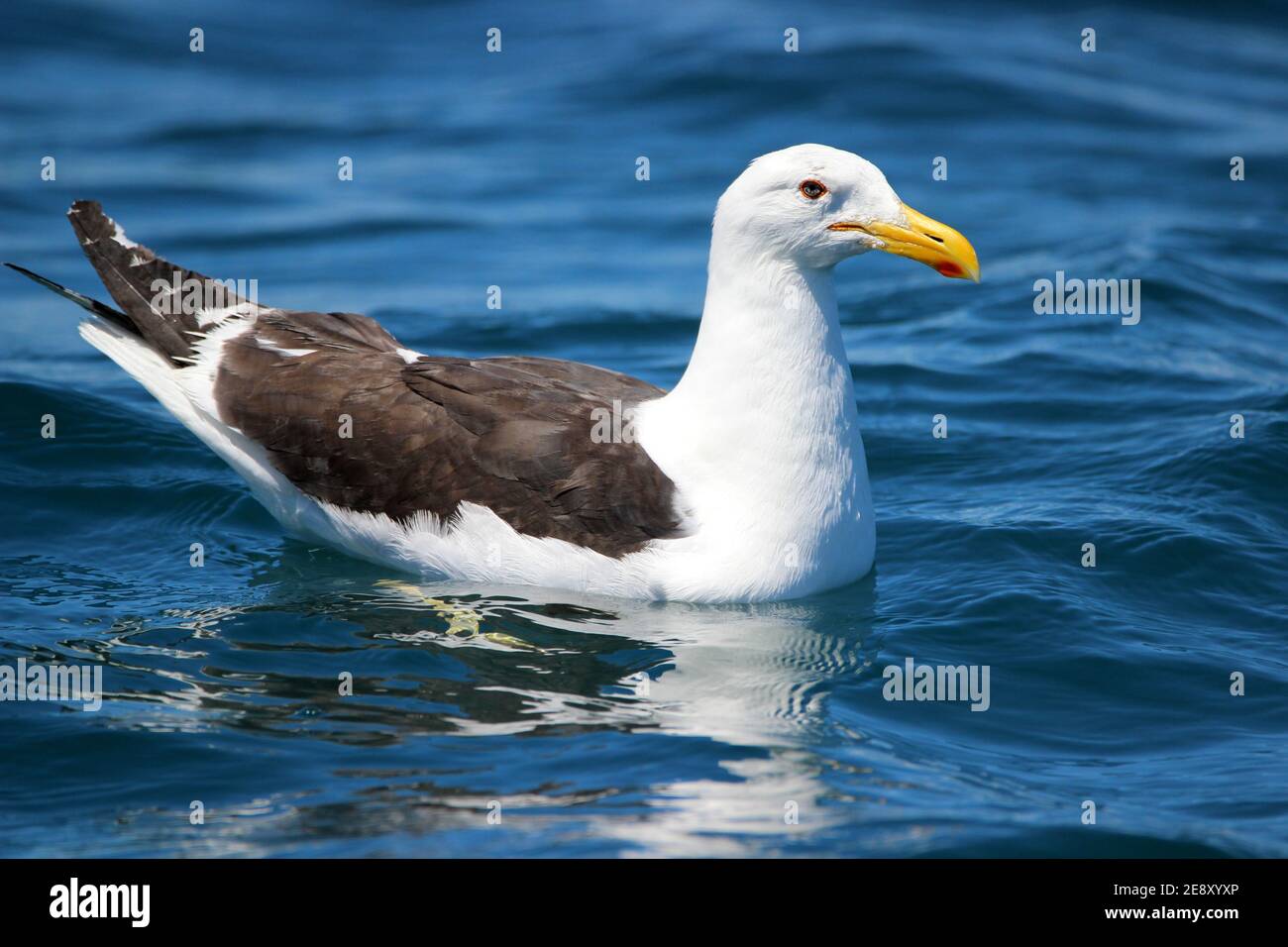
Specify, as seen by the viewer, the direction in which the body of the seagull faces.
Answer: to the viewer's right
